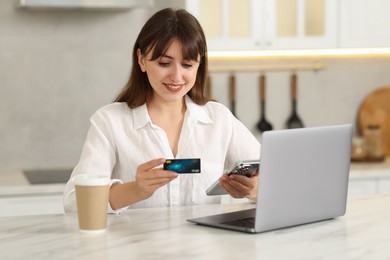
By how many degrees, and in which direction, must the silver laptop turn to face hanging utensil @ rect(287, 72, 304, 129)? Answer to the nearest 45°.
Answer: approximately 45° to its right

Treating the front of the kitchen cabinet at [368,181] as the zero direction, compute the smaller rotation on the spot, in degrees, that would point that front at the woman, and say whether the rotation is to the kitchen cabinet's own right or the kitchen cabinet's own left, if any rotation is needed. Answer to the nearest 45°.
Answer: approximately 45° to the kitchen cabinet's own right

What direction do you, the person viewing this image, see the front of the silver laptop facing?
facing away from the viewer and to the left of the viewer

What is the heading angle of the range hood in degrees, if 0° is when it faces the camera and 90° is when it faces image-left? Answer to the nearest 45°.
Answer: approximately 0°

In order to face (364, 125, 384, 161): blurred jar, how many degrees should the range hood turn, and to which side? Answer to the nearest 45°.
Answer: approximately 90° to its left

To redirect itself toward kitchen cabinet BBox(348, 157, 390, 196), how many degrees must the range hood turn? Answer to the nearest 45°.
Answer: approximately 90° to its left

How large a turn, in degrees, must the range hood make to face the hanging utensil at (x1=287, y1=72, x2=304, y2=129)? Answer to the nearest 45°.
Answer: approximately 90° to its left

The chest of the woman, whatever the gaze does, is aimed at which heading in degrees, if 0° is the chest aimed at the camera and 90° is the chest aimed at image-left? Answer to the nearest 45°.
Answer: approximately 0°

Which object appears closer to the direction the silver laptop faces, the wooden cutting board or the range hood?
the range hood

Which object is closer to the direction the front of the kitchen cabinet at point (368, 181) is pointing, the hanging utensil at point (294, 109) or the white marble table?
the white marble table

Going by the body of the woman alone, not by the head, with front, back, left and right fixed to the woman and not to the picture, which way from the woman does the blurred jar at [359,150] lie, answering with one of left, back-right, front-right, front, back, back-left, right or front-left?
back-left

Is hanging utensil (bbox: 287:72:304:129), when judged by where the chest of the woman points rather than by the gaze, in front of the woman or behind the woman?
behind

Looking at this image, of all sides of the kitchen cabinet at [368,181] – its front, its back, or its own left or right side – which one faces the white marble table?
front

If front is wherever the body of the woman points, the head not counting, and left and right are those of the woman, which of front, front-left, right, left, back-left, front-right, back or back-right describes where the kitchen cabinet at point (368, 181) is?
back-left
